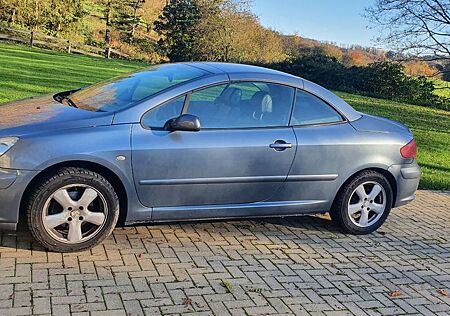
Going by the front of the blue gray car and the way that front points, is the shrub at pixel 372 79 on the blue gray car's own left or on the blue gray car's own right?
on the blue gray car's own right

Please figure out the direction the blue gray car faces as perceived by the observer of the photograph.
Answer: facing to the left of the viewer
